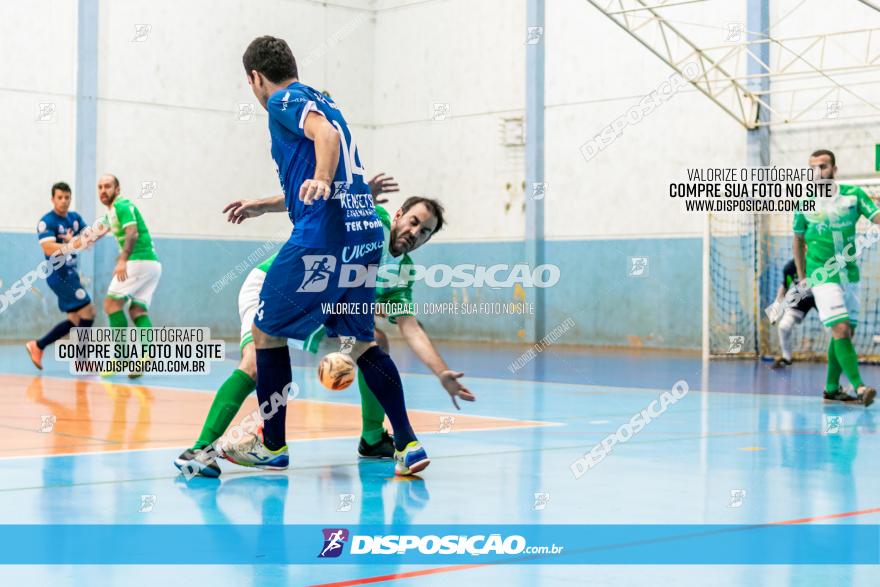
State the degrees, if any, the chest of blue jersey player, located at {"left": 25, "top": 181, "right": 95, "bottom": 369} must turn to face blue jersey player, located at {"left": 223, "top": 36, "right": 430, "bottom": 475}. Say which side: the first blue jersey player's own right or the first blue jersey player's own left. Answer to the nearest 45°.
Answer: approximately 45° to the first blue jersey player's own right

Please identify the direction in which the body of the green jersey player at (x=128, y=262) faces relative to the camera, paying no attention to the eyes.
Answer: to the viewer's left

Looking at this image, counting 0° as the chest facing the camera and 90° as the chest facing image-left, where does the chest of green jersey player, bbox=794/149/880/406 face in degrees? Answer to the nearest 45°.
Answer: approximately 0°

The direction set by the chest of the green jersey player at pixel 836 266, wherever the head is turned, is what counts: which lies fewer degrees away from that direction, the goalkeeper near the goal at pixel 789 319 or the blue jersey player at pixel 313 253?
the blue jersey player

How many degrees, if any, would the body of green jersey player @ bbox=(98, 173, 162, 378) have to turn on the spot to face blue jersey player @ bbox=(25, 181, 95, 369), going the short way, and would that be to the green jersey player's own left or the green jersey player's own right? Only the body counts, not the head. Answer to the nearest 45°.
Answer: approximately 45° to the green jersey player's own right

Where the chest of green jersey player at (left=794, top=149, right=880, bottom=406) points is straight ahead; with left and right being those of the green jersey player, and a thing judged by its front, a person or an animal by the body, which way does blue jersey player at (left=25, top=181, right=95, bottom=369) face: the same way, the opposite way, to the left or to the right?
to the left

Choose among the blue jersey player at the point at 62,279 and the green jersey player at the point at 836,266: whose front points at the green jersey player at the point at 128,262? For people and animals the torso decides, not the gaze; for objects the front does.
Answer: the blue jersey player

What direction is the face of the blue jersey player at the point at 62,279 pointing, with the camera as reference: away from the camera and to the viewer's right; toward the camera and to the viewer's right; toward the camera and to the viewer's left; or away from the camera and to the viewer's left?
toward the camera and to the viewer's right

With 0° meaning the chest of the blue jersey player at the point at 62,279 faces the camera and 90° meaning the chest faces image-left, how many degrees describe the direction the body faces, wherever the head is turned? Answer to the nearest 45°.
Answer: approximately 315°
